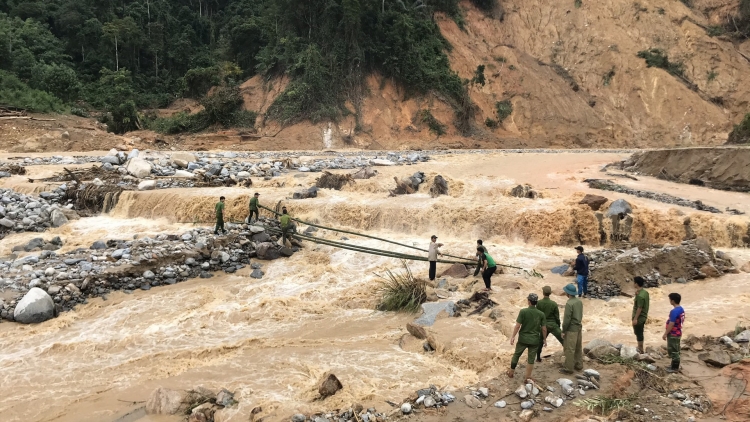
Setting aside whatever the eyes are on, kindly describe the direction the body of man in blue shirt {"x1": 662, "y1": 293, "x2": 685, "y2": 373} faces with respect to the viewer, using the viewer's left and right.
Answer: facing to the left of the viewer

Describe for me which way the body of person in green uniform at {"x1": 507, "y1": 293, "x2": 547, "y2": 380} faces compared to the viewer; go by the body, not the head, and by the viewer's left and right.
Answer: facing away from the viewer

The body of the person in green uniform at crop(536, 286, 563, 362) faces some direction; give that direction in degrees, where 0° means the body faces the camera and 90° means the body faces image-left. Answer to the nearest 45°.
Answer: approximately 135°

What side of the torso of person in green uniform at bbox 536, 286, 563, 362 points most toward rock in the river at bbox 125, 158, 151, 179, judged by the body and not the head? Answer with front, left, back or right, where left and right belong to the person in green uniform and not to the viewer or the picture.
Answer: front

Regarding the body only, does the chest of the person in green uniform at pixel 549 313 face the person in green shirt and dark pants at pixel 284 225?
yes

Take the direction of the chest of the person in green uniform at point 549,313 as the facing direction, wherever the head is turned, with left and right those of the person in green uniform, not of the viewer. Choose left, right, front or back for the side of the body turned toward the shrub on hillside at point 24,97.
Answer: front

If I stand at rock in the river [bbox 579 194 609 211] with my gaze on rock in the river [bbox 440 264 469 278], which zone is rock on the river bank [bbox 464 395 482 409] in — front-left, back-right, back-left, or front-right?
front-left

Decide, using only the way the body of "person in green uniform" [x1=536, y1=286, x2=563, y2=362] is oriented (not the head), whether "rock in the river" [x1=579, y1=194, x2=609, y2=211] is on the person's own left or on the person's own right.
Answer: on the person's own right

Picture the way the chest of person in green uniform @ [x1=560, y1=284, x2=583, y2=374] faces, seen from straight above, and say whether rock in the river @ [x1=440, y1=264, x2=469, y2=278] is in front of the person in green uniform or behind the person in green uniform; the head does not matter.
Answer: in front

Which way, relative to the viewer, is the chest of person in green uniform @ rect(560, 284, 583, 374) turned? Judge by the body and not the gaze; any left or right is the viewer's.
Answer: facing away from the viewer and to the left of the viewer

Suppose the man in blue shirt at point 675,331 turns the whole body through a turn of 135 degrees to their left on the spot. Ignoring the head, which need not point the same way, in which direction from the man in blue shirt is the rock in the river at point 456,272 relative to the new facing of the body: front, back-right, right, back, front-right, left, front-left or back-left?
back

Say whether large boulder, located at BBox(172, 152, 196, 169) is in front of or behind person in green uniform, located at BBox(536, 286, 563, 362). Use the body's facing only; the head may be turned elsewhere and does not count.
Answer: in front

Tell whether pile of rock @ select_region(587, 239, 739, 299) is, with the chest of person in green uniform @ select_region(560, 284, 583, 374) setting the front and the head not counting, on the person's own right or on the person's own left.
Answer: on the person's own right
